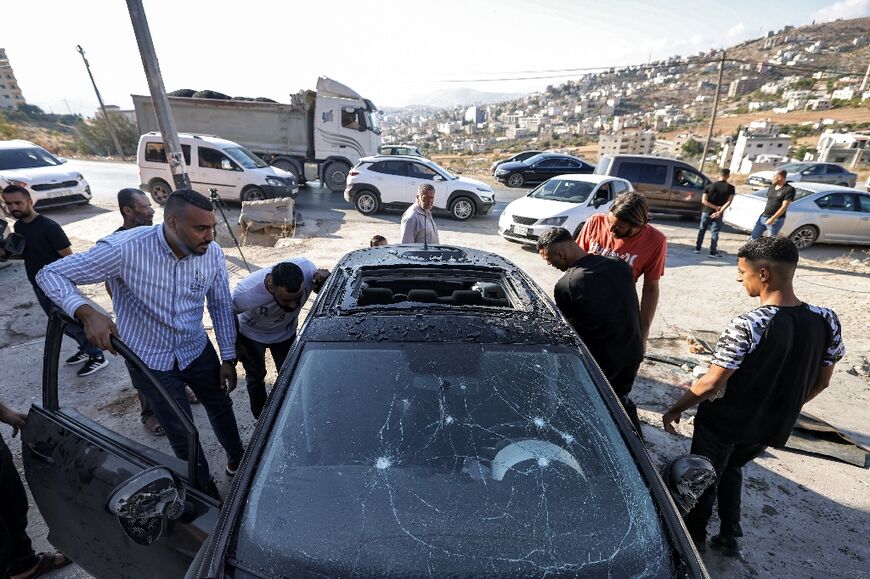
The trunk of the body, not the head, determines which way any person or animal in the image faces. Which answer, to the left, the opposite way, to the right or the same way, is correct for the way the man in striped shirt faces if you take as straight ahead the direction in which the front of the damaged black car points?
to the left

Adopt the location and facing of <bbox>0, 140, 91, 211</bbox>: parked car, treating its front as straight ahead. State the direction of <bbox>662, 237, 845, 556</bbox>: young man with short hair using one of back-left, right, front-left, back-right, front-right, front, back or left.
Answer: front-right

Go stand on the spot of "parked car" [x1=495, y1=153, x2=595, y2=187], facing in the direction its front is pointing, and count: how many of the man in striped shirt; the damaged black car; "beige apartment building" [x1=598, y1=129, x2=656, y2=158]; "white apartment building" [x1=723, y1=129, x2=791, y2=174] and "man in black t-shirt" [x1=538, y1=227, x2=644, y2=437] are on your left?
3

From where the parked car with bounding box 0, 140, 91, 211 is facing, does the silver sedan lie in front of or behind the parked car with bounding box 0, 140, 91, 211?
in front

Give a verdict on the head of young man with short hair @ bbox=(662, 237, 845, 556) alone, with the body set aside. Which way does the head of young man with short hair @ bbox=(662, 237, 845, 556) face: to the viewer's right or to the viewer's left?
to the viewer's left

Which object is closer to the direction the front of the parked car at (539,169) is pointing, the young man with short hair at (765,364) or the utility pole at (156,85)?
the utility pole

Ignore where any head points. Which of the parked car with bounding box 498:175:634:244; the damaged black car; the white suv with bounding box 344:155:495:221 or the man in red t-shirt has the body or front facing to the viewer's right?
the white suv

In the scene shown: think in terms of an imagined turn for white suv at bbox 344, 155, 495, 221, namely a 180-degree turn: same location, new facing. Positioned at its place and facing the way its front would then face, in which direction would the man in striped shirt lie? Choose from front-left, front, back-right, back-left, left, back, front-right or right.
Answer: left

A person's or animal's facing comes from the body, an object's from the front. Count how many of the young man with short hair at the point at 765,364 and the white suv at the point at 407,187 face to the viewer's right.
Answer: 1

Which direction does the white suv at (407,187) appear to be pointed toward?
to the viewer's right

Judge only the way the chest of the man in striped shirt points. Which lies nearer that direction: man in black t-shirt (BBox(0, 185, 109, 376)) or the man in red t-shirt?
the man in red t-shirt
